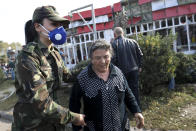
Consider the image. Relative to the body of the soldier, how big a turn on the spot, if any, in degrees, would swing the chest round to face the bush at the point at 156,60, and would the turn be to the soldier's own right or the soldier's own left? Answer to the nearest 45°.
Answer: approximately 90° to the soldier's own left

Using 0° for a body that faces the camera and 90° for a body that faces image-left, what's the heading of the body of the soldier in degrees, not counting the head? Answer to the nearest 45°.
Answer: approximately 315°

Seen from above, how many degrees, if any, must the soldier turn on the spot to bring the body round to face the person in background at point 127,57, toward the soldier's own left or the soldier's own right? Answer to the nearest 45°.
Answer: approximately 90° to the soldier's own left

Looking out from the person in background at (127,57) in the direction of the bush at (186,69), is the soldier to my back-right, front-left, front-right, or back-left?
back-right
